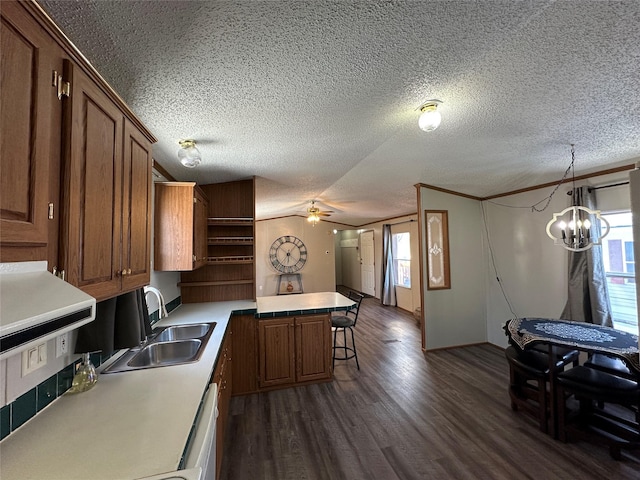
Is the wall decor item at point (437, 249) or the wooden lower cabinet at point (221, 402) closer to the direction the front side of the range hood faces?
the wall decor item

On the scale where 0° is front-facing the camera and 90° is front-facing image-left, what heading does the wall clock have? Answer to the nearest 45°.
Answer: approximately 0°

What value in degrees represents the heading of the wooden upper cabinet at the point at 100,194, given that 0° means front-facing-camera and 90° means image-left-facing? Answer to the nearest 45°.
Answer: approximately 315°

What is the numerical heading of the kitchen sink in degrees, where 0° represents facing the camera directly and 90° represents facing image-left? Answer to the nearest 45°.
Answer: approximately 270°

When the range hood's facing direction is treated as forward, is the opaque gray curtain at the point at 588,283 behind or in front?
in front

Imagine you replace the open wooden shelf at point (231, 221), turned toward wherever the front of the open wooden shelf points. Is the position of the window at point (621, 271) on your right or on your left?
on your left

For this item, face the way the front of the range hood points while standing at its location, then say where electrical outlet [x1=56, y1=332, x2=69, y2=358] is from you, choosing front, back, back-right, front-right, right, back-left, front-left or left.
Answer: back-left

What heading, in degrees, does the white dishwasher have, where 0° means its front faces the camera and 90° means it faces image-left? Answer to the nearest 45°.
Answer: approximately 270°

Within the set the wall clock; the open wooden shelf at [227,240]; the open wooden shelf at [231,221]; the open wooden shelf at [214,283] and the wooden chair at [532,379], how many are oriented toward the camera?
4

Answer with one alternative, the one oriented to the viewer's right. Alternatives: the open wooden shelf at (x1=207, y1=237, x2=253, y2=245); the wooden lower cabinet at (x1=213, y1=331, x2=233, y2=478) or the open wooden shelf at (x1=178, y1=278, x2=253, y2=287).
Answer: the wooden lower cabinet

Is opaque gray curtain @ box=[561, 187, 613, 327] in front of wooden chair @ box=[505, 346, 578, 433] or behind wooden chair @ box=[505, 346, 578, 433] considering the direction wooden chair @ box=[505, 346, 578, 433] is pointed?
in front

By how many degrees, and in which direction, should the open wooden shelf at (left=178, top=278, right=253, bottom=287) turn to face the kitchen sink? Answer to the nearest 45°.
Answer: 0° — it already faces it

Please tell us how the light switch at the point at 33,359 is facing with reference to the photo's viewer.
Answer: facing the viewer and to the right of the viewer
